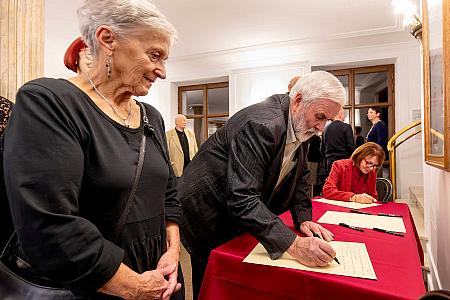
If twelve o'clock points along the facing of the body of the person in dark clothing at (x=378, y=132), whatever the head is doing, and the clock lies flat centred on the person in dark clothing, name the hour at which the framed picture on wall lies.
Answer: The framed picture on wall is roughly at 9 o'clock from the person in dark clothing.

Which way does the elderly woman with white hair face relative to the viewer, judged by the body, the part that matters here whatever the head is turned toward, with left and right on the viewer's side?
facing the viewer and to the right of the viewer

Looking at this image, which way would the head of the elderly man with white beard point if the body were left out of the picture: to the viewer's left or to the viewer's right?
to the viewer's right

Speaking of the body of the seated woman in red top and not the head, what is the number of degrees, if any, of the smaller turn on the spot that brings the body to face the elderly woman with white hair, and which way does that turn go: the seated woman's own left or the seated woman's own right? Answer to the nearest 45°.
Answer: approximately 45° to the seated woman's own right

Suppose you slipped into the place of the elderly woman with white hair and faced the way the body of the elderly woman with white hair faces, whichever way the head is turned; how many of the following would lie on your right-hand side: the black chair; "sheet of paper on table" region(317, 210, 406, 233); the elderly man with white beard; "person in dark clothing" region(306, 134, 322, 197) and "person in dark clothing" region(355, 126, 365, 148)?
0

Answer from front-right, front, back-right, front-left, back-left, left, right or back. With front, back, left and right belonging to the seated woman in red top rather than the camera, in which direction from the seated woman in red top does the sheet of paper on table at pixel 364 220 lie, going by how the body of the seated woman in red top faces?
front-right

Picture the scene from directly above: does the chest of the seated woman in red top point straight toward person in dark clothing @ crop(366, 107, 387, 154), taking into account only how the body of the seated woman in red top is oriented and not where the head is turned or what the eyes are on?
no
